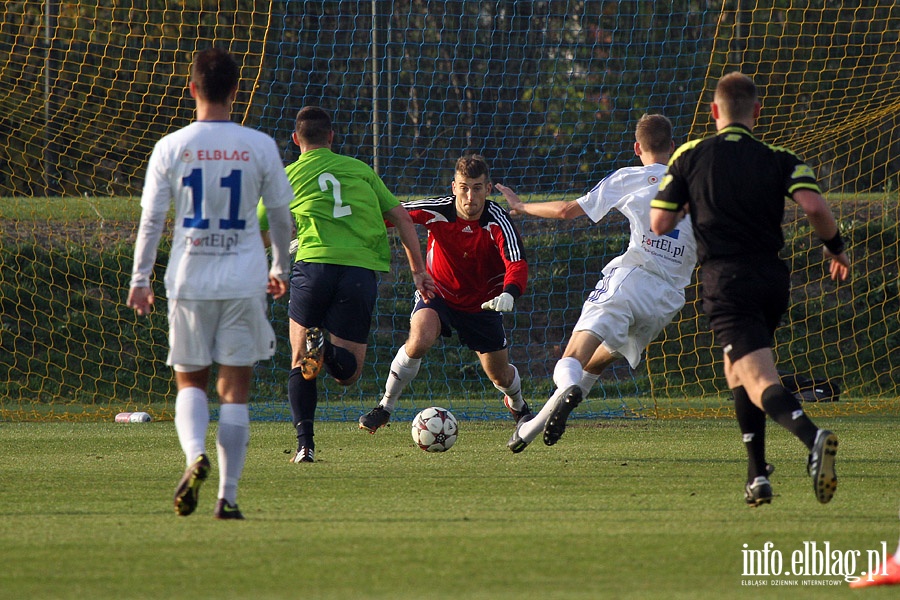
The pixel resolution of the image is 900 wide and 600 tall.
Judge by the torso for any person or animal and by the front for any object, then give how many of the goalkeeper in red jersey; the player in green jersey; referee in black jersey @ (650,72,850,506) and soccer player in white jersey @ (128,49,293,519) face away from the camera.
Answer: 3

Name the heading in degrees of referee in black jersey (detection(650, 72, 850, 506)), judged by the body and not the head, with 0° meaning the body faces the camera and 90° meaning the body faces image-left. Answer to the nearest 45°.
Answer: approximately 180°

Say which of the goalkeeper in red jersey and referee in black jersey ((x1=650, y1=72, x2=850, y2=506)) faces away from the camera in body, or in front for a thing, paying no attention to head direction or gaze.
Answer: the referee in black jersey

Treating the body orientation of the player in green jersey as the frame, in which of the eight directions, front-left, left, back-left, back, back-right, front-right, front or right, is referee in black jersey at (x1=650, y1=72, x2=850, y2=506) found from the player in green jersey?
back-right

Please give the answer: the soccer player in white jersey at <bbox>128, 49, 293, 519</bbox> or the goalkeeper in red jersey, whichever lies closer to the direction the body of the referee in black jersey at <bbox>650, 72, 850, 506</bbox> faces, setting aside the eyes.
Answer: the goalkeeper in red jersey

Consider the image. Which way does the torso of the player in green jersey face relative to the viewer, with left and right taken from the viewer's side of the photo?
facing away from the viewer

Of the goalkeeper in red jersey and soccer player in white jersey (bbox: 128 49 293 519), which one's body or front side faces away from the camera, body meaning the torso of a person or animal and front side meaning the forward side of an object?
the soccer player in white jersey

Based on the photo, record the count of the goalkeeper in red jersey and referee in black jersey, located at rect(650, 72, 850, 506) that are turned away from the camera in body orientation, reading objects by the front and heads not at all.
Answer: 1

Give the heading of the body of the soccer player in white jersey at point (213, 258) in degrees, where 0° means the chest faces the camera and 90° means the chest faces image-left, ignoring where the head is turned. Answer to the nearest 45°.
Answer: approximately 180°
